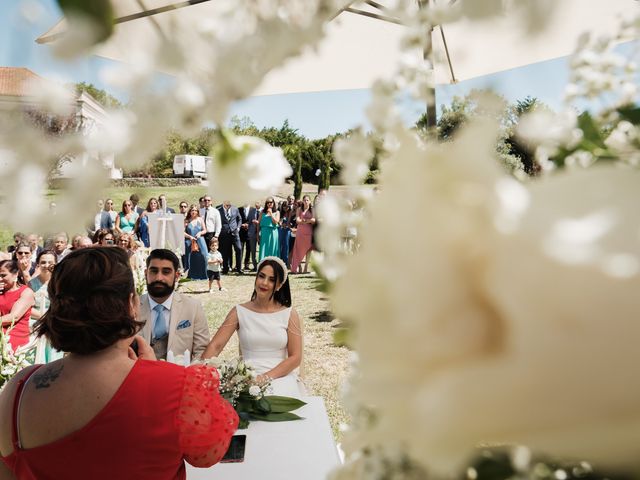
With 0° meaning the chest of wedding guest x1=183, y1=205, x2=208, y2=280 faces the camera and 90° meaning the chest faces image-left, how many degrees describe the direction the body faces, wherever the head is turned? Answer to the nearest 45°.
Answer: approximately 0°

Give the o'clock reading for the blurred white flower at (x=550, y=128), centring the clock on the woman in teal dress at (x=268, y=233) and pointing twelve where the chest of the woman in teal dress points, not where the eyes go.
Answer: The blurred white flower is roughly at 12 o'clock from the woman in teal dress.

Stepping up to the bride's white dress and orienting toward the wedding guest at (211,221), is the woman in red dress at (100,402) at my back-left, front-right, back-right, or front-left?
back-left

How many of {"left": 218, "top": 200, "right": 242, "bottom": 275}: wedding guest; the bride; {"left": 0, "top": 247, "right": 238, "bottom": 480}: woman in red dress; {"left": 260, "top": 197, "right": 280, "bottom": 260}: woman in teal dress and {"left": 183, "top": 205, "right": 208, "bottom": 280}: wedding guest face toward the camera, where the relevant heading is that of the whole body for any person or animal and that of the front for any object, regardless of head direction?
4

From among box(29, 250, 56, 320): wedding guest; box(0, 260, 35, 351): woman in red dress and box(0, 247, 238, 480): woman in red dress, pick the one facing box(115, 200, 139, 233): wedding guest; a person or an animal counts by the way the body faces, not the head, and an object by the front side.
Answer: box(0, 247, 238, 480): woman in red dress

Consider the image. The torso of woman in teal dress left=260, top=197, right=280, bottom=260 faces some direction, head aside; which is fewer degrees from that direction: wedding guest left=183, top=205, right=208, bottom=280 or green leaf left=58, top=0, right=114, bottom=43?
the green leaf

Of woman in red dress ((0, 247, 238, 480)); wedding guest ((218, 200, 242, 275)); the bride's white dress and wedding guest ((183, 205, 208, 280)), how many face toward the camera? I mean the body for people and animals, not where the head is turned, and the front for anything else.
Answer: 3

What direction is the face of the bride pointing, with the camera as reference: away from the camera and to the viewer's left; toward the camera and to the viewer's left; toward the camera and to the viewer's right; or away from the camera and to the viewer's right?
toward the camera and to the viewer's left

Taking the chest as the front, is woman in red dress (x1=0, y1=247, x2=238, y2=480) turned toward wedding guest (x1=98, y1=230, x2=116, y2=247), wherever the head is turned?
yes

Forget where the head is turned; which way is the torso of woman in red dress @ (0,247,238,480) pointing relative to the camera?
away from the camera

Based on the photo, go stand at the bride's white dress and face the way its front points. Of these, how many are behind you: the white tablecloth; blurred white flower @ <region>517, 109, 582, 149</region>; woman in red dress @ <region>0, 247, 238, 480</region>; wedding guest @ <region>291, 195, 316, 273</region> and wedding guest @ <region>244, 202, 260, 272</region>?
2

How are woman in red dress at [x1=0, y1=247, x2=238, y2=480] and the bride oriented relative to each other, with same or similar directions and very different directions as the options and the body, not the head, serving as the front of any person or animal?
very different directions

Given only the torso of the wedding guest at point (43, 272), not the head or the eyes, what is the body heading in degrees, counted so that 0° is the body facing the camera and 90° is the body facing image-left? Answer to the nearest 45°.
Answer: approximately 315°

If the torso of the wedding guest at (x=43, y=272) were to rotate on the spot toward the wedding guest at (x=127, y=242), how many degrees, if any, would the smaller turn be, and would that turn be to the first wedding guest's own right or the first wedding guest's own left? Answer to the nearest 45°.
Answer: approximately 90° to the first wedding guest's own left

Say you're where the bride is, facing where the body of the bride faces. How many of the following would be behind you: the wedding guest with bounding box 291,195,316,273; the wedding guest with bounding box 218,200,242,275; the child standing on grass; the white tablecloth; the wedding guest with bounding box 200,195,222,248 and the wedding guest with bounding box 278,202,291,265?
5
